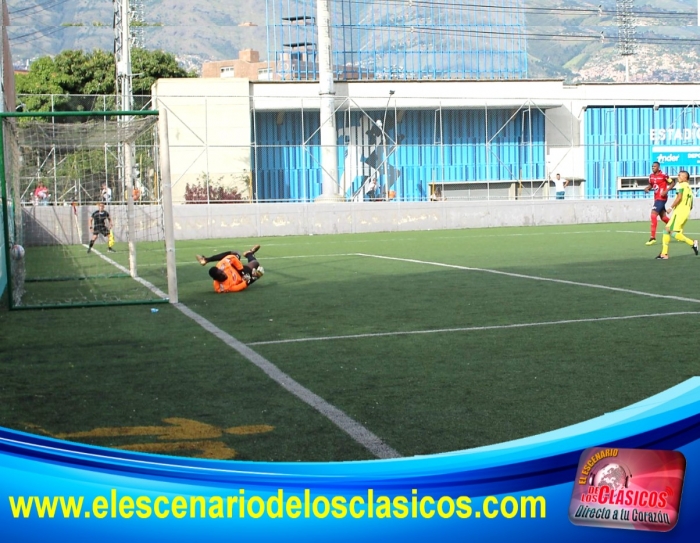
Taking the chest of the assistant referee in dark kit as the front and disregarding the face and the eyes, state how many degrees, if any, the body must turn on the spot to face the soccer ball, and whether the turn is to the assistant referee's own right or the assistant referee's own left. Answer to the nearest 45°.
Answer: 0° — they already face it

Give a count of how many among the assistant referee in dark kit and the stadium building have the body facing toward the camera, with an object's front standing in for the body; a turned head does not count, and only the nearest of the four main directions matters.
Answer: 2

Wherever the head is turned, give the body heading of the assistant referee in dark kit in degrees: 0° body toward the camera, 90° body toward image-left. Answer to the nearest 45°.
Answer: approximately 0°

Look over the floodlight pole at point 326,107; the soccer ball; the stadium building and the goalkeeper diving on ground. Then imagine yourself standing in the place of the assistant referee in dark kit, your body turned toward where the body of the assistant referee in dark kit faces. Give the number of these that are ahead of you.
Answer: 2

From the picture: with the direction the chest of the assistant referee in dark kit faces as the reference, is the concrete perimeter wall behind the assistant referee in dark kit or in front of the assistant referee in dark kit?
behind
